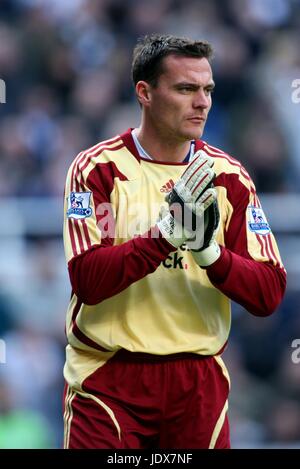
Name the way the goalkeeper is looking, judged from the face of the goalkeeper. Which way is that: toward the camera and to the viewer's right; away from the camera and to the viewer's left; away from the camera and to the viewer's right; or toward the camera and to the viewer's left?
toward the camera and to the viewer's right

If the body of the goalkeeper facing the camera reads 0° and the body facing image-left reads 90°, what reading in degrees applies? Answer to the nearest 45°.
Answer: approximately 315°
